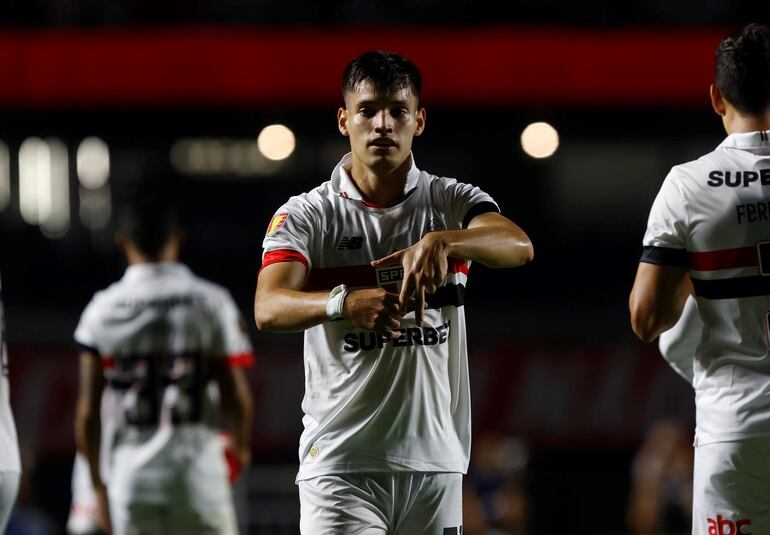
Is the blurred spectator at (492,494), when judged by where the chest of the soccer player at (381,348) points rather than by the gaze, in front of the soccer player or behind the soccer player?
behind

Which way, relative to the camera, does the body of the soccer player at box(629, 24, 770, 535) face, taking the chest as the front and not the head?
away from the camera

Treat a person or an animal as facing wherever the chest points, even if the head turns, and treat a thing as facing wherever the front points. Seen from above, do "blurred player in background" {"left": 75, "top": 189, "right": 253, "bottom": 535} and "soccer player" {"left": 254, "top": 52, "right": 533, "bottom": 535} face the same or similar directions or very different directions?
very different directions

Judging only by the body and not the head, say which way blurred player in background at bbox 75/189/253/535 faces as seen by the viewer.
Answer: away from the camera

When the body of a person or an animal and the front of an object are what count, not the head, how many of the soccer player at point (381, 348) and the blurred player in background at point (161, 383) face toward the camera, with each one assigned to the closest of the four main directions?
1

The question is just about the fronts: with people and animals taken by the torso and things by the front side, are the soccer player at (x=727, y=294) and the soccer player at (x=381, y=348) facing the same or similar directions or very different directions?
very different directions

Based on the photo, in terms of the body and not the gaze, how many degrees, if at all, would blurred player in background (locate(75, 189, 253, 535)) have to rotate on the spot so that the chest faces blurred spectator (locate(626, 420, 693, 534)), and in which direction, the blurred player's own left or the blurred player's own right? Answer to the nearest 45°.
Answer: approximately 45° to the blurred player's own right

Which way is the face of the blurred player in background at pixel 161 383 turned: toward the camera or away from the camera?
away from the camera

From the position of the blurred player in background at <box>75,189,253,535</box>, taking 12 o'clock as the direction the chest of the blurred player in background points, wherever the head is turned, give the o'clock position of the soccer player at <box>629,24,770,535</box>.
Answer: The soccer player is roughly at 5 o'clock from the blurred player in background.

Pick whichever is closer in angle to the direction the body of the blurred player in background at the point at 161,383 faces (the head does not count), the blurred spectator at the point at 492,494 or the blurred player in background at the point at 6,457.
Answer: the blurred spectator

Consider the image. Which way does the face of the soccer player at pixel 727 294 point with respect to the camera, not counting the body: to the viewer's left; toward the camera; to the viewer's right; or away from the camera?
away from the camera

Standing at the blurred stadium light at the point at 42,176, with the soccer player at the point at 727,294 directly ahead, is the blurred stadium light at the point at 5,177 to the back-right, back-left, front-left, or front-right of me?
back-right
